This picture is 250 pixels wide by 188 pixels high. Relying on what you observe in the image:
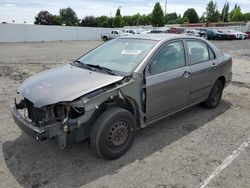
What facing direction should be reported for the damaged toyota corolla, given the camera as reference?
facing the viewer and to the left of the viewer
